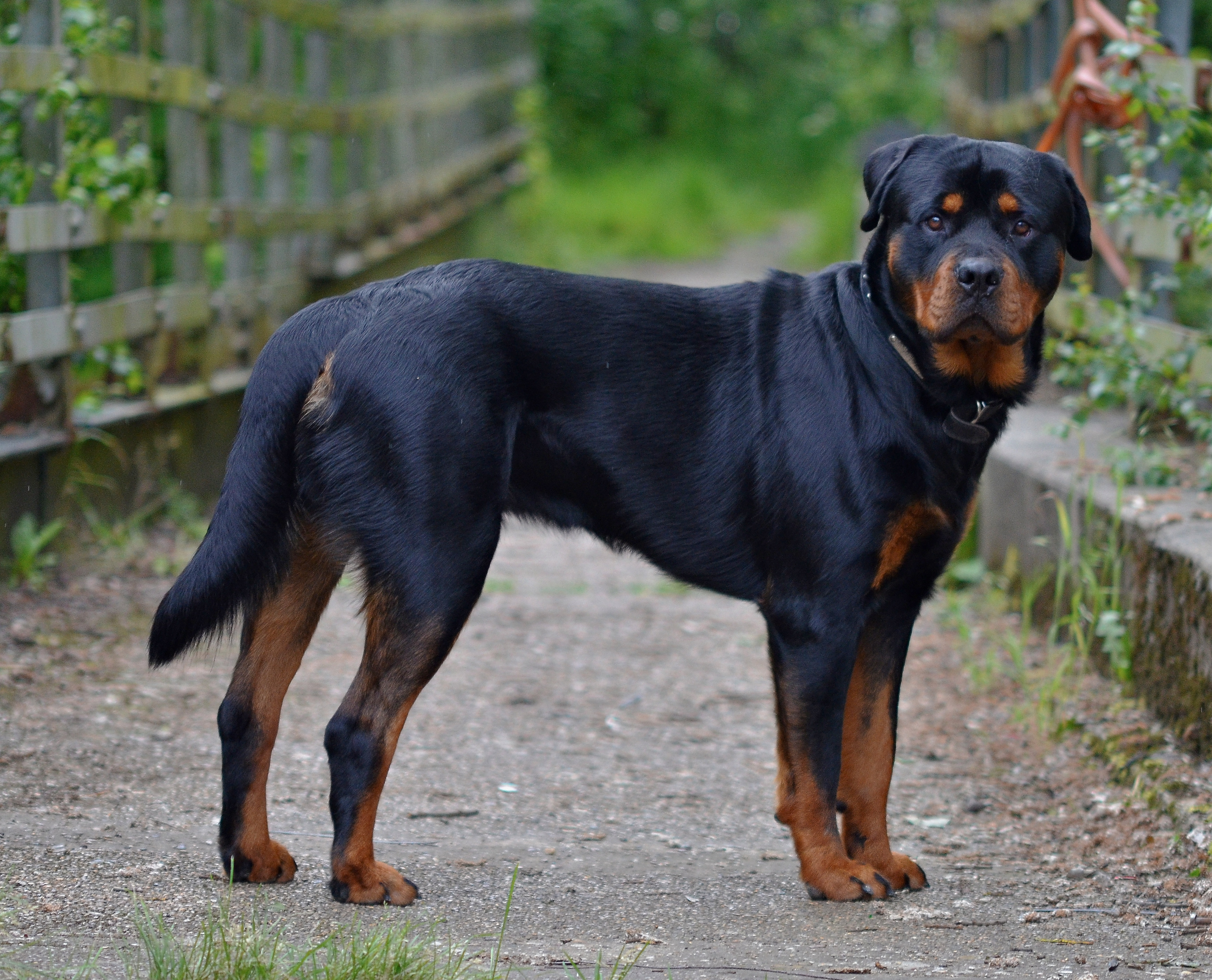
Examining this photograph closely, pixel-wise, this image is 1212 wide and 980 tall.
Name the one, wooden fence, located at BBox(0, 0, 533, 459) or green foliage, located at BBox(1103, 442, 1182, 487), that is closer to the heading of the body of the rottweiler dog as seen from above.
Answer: the green foliage

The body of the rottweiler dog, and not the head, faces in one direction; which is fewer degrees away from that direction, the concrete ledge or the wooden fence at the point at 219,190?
the concrete ledge

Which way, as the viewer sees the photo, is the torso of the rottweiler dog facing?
to the viewer's right
